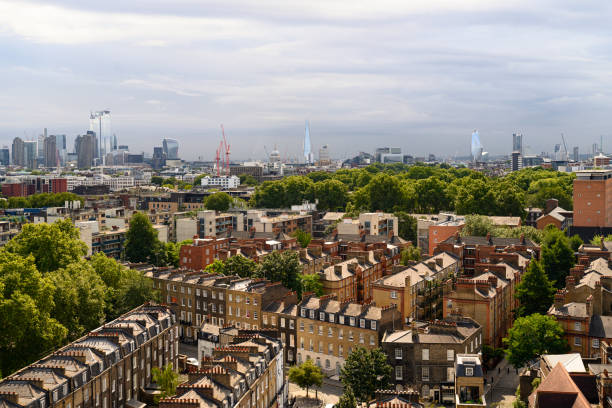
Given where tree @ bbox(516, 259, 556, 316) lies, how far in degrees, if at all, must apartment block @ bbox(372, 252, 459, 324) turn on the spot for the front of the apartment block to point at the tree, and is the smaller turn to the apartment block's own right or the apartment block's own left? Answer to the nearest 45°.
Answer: approximately 45° to the apartment block's own left

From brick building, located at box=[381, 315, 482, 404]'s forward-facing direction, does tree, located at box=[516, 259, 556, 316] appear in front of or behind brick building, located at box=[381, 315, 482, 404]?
behind

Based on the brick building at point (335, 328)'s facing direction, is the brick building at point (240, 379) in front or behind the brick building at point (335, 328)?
in front

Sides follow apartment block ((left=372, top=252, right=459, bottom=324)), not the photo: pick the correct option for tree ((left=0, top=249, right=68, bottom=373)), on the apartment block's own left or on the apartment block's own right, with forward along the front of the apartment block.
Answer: on the apartment block's own right

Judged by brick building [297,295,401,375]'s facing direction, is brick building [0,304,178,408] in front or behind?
in front

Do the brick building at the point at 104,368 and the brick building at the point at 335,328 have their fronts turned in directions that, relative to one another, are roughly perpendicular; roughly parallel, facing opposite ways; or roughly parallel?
roughly perpendicular

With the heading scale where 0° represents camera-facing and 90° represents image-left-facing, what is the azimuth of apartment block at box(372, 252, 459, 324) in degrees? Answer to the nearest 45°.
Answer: approximately 315°

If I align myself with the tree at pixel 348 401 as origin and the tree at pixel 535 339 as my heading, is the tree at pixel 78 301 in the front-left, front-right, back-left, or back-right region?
back-left

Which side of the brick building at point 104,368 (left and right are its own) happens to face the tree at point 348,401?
front

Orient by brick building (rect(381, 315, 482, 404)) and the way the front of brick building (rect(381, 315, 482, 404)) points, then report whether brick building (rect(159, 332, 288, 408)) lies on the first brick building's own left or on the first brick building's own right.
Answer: on the first brick building's own right

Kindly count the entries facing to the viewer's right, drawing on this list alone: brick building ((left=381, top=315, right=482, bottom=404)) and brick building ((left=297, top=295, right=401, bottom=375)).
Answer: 0

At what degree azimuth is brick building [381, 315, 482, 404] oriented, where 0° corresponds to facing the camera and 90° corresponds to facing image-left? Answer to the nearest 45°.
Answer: approximately 0°

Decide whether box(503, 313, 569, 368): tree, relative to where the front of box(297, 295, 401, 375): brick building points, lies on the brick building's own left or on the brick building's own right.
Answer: on the brick building's own left

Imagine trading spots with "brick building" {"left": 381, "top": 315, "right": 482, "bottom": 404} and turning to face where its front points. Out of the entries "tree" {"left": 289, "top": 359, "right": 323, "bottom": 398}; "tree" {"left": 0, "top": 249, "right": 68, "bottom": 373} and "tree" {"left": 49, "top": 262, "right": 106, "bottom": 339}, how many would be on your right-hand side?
3

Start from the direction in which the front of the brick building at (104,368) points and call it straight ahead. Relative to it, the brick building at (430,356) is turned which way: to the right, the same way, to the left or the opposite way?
to the right

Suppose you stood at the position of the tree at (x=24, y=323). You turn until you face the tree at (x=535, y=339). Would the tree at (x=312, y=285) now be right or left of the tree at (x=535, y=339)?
left
